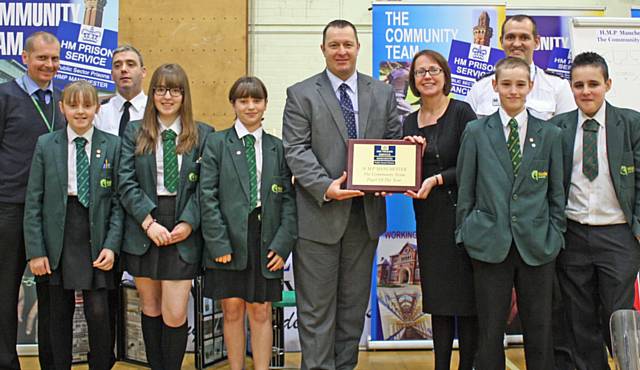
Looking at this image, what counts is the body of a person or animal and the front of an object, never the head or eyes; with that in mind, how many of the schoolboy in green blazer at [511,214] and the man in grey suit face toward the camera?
2

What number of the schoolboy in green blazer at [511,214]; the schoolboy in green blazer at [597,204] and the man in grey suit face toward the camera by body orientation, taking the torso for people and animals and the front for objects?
3

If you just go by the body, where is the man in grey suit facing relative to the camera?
toward the camera

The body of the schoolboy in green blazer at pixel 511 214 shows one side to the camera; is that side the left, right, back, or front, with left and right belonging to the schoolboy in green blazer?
front

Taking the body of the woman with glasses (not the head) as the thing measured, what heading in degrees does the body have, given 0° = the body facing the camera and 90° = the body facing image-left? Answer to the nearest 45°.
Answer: approximately 45°

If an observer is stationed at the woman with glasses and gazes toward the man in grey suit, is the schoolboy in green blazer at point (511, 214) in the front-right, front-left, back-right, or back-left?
back-left

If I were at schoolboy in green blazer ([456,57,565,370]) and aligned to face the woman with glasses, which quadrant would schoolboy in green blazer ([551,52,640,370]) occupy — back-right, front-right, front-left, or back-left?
back-right

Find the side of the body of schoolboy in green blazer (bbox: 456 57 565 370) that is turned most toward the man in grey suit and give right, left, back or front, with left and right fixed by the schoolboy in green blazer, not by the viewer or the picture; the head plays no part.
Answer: right

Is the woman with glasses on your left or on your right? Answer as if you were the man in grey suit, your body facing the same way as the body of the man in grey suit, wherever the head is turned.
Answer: on your left
